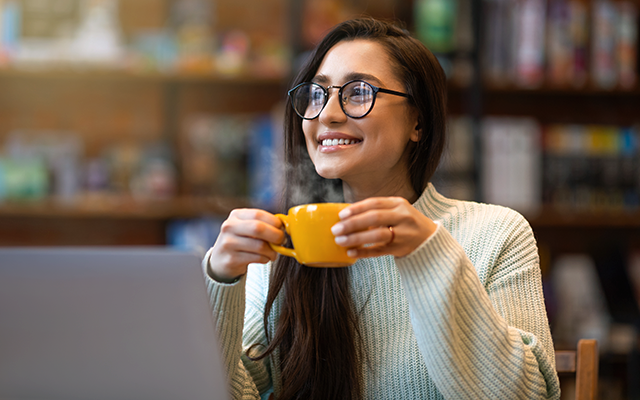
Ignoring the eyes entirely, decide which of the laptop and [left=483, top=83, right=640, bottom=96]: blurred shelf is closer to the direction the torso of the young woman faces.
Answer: the laptop

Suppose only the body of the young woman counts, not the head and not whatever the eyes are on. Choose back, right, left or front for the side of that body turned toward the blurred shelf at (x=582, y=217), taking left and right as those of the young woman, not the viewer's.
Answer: back

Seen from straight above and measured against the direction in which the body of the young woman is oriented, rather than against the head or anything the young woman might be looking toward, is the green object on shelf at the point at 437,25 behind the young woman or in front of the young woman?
behind

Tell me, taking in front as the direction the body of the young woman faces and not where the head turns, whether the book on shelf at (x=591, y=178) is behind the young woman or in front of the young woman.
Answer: behind

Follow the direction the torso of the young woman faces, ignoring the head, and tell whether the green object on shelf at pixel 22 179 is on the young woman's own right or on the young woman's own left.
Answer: on the young woman's own right

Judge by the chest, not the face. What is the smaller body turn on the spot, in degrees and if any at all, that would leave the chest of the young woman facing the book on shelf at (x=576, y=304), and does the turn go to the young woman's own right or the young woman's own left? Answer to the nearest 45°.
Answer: approximately 180°

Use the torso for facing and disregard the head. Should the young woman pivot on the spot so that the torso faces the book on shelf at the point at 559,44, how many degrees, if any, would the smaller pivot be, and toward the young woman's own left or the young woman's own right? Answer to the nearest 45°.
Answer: approximately 180°

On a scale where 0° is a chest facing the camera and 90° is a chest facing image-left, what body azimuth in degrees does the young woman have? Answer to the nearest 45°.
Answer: approximately 45°

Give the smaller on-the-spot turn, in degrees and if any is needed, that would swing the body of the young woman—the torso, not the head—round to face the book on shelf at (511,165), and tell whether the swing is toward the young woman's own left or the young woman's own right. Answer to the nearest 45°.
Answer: approximately 135° to the young woman's own right
